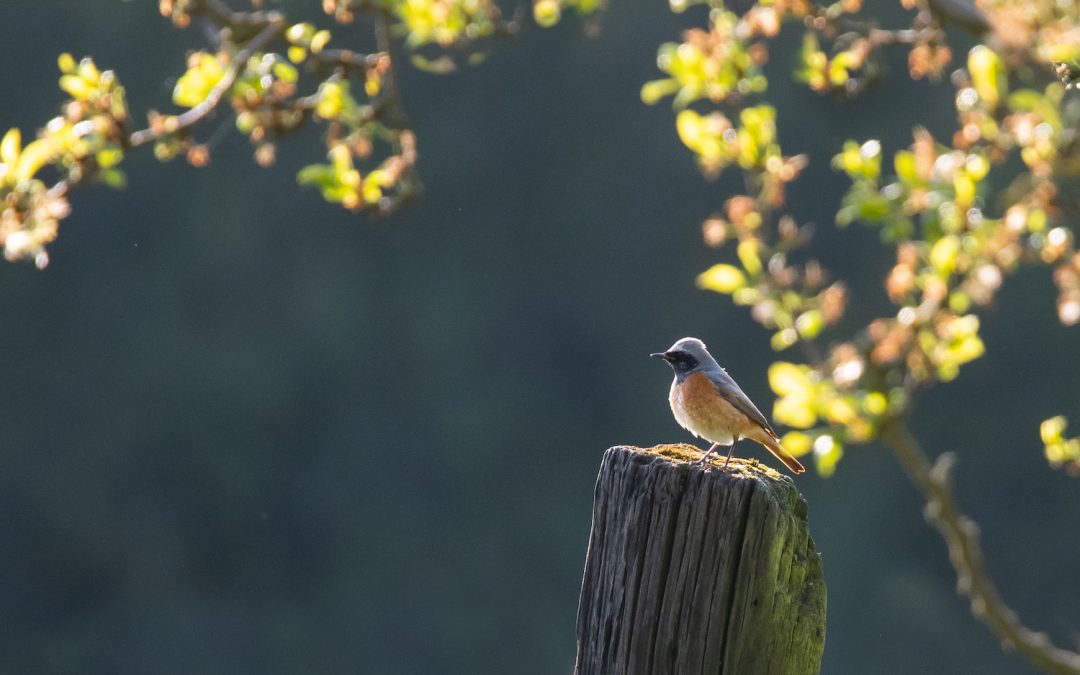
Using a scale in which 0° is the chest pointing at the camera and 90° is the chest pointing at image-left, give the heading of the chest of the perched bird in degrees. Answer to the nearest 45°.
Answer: approximately 90°
